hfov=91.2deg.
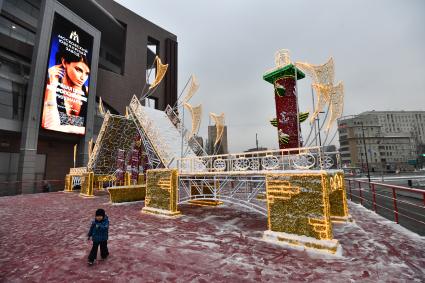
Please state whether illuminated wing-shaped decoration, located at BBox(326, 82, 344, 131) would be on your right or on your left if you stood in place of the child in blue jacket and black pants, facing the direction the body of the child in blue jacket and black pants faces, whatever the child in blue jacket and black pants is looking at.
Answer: on your left

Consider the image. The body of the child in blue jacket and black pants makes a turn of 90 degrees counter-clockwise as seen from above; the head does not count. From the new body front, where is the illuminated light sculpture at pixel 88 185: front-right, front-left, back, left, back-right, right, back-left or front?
back-left

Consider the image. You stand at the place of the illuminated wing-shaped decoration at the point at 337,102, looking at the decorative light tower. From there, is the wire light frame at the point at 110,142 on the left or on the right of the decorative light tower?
left

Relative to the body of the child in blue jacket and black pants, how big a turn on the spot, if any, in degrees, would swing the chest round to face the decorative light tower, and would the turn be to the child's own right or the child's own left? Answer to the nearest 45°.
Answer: approximately 135° to the child's own left

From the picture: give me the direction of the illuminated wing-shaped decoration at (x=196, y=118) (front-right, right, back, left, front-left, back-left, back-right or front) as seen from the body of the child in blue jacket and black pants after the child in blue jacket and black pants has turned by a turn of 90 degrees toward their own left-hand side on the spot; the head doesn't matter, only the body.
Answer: left

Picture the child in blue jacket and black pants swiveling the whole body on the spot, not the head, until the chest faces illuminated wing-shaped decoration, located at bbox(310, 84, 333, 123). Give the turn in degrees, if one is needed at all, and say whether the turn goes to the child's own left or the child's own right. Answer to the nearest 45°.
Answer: approximately 135° to the child's own left

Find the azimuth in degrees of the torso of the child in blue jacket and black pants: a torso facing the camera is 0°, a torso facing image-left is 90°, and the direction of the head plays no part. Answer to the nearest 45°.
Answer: approximately 45°

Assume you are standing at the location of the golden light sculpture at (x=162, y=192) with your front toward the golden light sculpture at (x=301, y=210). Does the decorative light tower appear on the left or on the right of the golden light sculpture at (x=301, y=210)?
left
